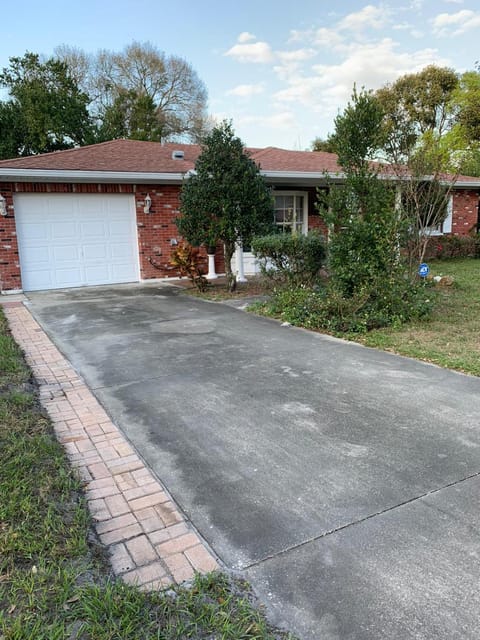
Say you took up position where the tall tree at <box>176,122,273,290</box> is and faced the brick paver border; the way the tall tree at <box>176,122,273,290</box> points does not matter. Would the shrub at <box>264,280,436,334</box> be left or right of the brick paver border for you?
left

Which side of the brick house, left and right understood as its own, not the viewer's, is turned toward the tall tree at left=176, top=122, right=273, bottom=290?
front

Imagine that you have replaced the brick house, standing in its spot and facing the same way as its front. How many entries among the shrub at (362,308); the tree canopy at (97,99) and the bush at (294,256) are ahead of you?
2

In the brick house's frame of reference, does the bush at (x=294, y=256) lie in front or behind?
in front

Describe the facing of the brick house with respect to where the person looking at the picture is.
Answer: facing the viewer and to the right of the viewer

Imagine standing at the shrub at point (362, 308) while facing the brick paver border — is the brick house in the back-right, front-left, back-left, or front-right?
back-right

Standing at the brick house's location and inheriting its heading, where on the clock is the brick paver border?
The brick paver border is roughly at 1 o'clock from the brick house.

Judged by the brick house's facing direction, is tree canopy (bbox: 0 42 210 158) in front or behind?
behind

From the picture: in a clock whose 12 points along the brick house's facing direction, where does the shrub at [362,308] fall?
The shrub is roughly at 12 o'clock from the brick house.
